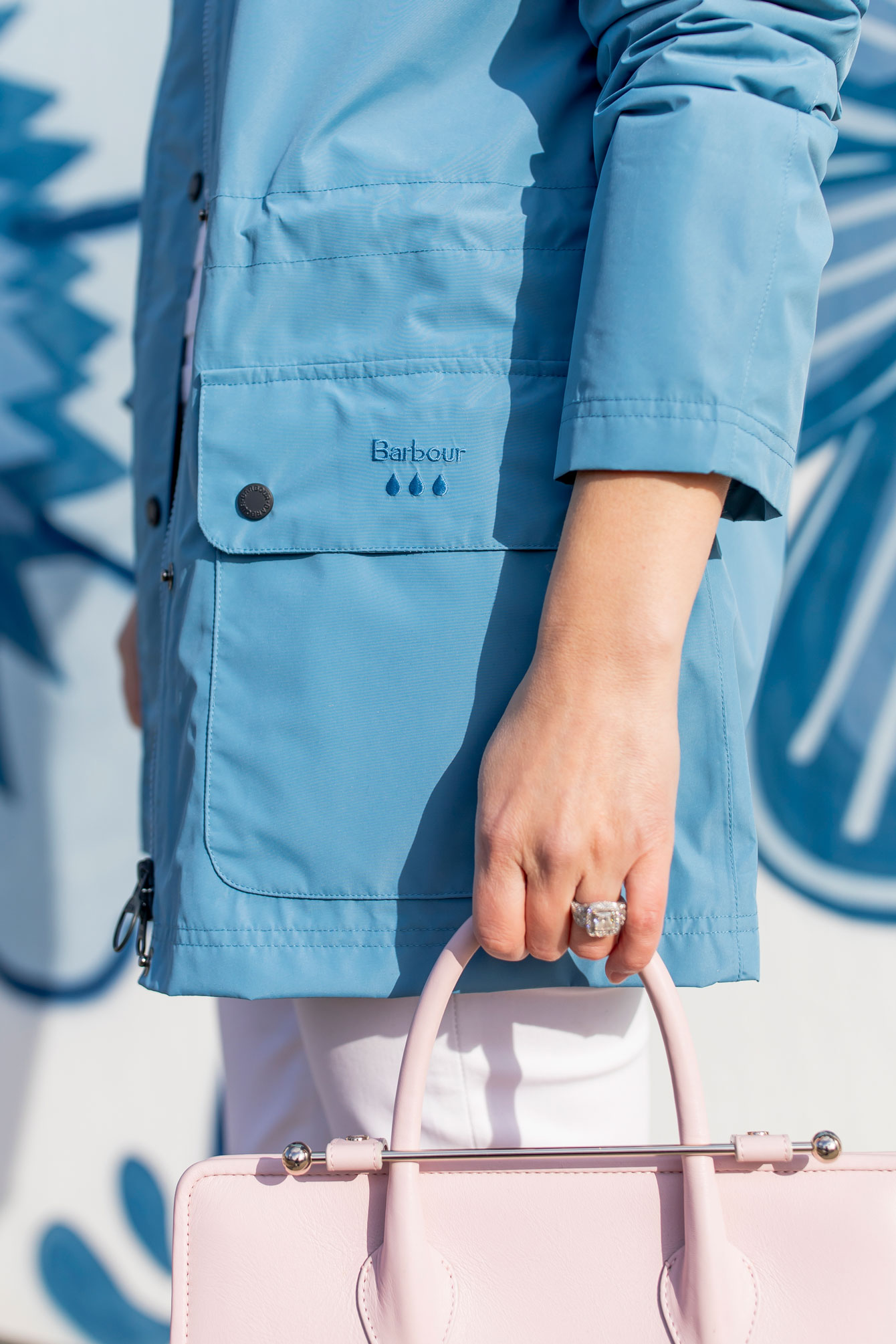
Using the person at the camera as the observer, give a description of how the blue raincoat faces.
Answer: facing the viewer and to the left of the viewer
